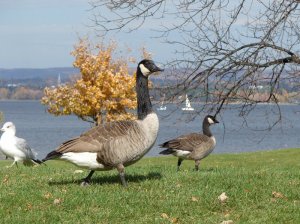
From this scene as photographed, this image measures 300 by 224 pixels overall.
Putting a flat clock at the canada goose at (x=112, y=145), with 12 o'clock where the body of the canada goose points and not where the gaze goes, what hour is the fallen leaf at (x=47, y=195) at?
The fallen leaf is roughly at 5 o'clock from the canada goose.

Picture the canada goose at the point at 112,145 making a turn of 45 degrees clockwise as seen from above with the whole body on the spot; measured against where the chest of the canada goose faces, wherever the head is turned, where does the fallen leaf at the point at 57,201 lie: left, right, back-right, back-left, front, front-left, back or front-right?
right

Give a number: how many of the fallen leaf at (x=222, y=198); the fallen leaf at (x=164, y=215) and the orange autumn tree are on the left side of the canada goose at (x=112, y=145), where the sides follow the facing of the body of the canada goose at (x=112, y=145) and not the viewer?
1

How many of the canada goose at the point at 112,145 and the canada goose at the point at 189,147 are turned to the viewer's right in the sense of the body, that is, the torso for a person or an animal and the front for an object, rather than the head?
2

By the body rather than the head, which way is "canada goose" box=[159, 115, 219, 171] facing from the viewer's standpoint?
to the viewer's right

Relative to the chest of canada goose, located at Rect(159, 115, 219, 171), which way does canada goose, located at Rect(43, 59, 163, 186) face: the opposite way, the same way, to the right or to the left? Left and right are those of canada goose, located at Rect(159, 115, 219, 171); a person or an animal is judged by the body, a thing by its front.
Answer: the same way

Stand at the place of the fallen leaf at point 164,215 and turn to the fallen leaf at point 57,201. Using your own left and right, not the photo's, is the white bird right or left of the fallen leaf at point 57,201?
right

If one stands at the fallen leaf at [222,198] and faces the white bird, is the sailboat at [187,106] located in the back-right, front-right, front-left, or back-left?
front-right

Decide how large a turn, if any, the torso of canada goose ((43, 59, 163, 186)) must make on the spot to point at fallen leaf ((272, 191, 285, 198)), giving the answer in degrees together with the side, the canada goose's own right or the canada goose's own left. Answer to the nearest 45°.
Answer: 0° — it already faces it

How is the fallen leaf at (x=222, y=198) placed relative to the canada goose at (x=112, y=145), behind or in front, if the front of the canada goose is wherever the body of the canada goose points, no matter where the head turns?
in front

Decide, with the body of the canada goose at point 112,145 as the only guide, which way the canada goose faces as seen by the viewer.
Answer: to the viewer's right

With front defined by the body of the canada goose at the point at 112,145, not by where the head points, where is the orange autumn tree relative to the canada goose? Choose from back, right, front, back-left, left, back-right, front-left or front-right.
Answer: left

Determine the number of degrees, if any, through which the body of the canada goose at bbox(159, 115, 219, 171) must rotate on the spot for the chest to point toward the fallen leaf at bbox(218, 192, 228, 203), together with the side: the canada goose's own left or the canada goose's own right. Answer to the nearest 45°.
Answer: approximately 90° to the canada goose's own right
